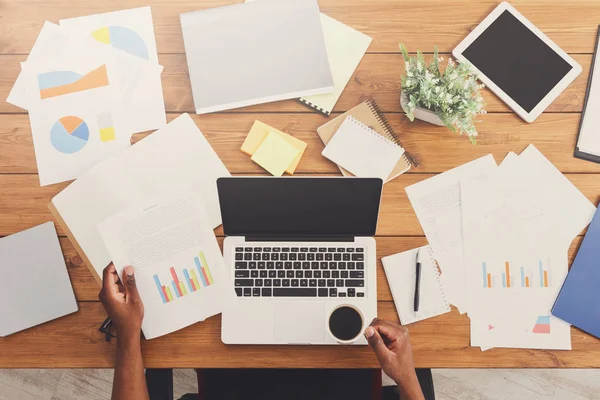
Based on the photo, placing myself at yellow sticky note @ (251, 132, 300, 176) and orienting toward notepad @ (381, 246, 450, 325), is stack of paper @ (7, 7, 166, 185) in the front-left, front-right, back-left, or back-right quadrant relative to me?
back-right

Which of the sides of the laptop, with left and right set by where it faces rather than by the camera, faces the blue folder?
left

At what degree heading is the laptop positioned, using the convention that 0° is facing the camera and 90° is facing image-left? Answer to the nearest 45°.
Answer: approximately 0°

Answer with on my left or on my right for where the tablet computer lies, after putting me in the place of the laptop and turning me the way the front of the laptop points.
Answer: on my left
